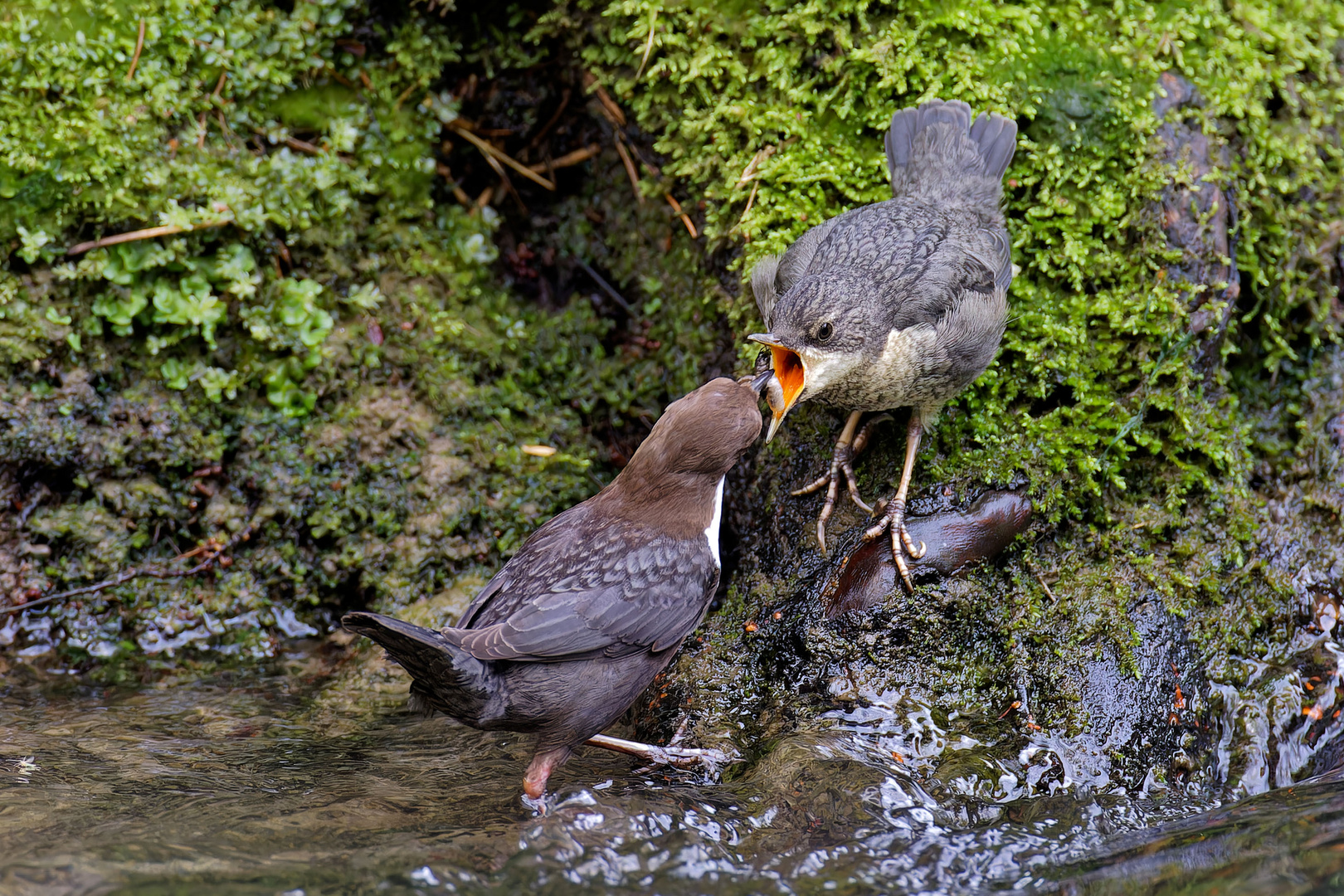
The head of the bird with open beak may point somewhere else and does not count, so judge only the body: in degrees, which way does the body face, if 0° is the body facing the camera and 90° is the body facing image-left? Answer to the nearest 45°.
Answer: approximately 45°

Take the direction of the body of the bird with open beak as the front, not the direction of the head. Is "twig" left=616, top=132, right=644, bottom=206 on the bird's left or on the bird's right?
on the bird's right

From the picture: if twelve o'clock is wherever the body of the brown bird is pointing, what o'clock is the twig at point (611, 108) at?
The twig is roughly at 11 o'clock from the brown bird.

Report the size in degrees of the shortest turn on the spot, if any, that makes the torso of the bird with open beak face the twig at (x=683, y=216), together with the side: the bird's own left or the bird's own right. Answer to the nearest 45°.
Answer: approximately 90° to the bird's own right

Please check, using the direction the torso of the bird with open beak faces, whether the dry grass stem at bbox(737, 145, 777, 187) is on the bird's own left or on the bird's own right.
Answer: on the bird's own right

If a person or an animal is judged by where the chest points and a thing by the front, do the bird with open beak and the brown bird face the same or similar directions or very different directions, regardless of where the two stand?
very different directions

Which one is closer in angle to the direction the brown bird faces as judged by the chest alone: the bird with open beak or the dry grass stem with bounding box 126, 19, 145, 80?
the bird with open beak

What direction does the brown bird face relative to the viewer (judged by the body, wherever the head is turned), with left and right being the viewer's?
facing away from the viewer and to the right of the viewer
